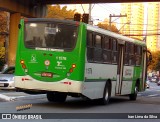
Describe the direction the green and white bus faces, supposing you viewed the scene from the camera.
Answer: facing away from the viewer and to the right of the viewer
